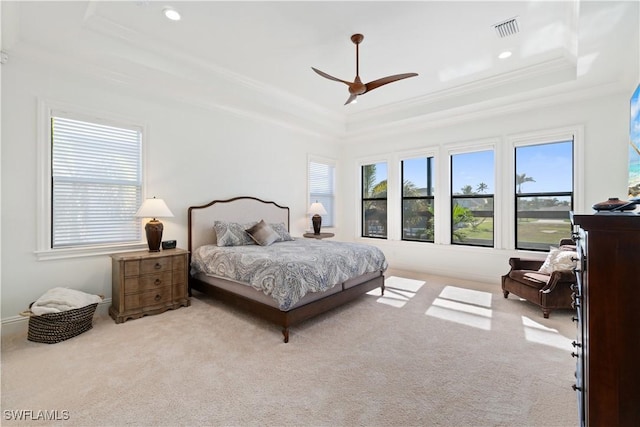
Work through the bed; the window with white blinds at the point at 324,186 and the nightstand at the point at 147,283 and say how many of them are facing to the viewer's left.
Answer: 0

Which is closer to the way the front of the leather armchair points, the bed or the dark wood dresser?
the bed

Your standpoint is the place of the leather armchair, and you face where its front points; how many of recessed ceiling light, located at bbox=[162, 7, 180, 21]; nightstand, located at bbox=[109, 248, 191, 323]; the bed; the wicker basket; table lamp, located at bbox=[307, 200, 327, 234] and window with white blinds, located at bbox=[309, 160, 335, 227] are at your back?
0

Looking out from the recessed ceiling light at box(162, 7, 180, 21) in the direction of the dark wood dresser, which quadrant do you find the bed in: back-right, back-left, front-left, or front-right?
front-left

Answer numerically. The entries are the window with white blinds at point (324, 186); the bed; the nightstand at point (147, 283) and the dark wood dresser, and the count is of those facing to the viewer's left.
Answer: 1

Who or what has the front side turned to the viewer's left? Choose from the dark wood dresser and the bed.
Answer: the dark wood dresser

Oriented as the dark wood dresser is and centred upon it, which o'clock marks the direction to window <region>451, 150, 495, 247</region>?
The window is roughly at 2 o'clock from the dark wood dresser.

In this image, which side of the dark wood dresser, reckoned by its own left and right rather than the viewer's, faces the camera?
left

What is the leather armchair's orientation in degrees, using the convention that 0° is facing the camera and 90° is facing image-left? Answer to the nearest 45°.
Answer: approximately 45°

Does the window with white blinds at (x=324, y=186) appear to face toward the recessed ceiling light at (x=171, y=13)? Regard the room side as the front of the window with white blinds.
no

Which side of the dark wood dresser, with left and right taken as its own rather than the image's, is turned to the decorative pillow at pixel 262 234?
front

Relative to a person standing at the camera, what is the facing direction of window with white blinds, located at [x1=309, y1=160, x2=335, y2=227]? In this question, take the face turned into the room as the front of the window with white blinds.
facing the viewer and to the right of the viewer

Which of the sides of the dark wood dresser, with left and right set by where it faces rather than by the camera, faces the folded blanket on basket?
front

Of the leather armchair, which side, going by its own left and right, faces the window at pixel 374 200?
right

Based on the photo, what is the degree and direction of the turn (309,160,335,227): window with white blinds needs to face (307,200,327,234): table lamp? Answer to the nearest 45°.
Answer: approximately 45° to its right

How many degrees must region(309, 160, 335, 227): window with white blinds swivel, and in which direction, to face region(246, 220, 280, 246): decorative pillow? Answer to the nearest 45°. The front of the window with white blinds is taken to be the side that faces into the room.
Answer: approximately 90° to its right

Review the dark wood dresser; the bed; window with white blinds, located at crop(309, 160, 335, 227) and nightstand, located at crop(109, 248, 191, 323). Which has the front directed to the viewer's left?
the dark wood dresser

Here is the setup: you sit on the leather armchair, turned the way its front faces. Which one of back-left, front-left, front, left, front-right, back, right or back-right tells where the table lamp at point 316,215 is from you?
front-right

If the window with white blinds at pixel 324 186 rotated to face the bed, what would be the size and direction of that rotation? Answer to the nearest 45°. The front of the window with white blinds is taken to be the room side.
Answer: approximately 45° to its right

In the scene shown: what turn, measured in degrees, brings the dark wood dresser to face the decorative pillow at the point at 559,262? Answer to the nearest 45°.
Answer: approximately 90° to its right
